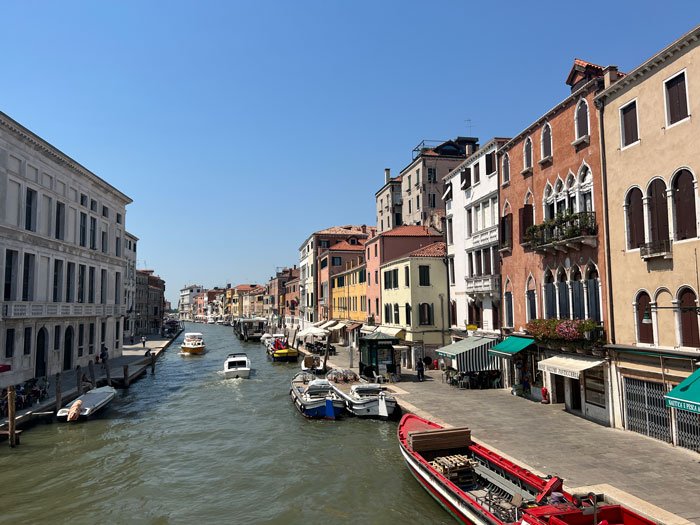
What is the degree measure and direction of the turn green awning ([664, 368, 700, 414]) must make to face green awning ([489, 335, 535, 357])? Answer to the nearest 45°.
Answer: approximately 90° to its right

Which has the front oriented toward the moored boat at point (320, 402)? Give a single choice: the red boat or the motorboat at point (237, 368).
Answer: the red boat

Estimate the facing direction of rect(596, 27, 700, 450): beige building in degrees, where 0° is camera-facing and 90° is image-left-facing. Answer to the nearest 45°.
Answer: approximately 45°

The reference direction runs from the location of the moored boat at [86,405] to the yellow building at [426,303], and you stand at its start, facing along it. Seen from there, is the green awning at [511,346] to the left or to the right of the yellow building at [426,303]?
right

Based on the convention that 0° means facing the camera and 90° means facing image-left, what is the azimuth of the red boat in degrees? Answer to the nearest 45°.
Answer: approximately 135°

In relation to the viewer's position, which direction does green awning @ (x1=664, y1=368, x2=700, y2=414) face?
facing the viewer and to the left of the viewer

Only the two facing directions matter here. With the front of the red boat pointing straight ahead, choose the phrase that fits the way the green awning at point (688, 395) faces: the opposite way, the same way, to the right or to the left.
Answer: to the left

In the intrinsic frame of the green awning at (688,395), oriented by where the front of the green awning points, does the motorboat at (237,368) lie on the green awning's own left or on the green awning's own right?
on the green awning's own right
